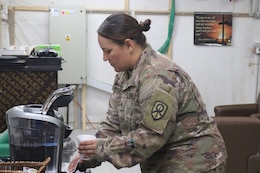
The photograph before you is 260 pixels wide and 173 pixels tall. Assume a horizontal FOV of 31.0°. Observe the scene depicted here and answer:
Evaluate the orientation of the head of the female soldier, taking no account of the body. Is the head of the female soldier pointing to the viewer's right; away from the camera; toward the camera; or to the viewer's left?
to the viewer's left

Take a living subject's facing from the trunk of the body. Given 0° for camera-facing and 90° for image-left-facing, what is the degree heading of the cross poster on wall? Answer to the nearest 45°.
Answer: approximately 0°

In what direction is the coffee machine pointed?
to the viewer's right

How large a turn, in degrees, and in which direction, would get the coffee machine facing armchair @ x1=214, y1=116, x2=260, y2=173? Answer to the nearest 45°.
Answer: approximately 45° to its left

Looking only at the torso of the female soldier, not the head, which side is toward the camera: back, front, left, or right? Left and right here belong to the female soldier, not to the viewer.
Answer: left

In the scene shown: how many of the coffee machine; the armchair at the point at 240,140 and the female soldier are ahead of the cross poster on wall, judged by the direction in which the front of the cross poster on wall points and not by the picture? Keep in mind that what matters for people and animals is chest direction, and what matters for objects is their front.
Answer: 3

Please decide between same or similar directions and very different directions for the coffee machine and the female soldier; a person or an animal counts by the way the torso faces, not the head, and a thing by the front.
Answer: very different directions

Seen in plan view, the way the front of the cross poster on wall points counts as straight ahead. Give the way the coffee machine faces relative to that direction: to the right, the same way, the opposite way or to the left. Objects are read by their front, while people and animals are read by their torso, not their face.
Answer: to the left

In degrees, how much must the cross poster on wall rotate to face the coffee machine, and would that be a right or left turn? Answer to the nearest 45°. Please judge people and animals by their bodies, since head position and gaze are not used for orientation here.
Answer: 0° — it already faces it

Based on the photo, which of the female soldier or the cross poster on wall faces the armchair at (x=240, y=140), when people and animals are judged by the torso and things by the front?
the cross poster on wall
